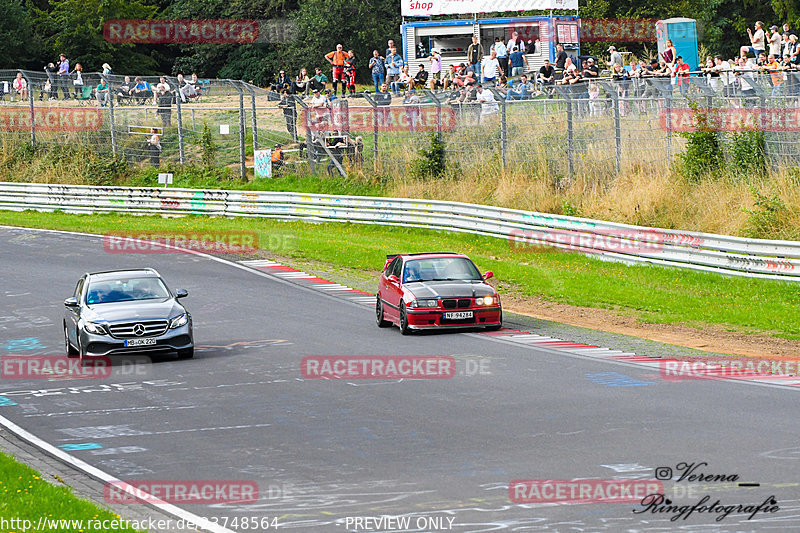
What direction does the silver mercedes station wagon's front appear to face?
toward the camera

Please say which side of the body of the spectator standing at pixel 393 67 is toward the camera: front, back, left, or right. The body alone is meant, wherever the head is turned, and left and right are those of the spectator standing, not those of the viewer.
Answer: front

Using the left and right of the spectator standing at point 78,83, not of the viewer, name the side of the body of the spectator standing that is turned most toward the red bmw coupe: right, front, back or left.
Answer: front

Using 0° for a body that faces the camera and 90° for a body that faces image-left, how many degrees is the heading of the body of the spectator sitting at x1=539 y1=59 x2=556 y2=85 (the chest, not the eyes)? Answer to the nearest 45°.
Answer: approximately 0°

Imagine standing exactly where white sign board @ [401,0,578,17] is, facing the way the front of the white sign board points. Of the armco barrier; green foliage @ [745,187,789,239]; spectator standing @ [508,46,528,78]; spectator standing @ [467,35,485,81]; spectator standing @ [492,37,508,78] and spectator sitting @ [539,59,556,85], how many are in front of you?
6

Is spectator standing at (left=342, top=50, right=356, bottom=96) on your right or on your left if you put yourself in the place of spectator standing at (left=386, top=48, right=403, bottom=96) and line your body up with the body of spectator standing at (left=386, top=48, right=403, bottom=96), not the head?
on your right

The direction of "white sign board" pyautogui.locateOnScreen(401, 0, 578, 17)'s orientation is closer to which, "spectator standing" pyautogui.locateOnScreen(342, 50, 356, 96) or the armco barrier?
the armco barrier

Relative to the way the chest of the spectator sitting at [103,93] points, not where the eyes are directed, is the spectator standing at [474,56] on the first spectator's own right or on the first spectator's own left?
on the first spectator's own left

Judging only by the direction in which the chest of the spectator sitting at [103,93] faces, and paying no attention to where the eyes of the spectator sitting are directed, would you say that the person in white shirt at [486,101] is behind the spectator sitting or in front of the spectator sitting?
in front

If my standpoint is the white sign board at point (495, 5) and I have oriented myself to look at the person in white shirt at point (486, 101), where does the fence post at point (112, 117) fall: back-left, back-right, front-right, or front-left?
front-right

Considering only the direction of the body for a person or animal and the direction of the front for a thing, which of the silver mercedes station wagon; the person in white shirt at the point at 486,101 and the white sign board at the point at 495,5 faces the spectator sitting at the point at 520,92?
the white sign board

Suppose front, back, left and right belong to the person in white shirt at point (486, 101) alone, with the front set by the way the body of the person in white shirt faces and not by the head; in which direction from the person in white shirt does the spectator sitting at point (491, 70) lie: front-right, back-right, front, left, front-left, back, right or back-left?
back-right

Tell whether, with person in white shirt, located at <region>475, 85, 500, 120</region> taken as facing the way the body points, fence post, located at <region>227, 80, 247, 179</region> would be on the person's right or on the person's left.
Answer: on the person's right

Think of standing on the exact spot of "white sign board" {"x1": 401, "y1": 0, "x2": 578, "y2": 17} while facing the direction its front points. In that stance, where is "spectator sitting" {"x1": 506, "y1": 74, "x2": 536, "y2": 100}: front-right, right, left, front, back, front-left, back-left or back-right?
front

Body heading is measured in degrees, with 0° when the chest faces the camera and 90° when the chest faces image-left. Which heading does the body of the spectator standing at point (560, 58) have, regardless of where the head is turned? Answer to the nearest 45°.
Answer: approximately 45°
